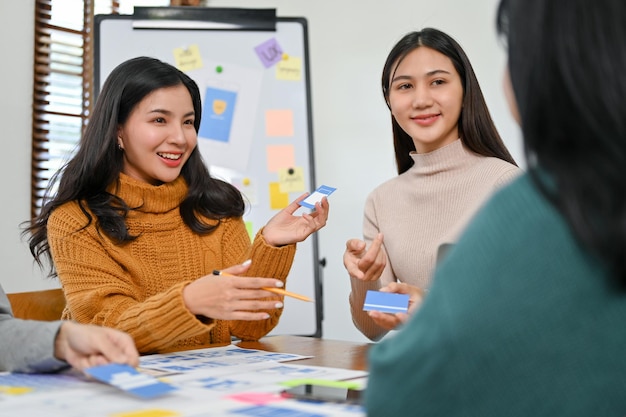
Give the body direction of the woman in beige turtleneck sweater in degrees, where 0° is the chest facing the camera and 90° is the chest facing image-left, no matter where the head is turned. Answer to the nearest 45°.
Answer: approximately 45°

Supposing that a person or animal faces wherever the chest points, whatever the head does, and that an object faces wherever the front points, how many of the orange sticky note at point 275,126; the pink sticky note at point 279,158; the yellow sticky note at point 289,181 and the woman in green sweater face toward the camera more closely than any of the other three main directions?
3

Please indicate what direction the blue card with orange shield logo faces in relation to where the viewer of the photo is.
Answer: facing the viewer

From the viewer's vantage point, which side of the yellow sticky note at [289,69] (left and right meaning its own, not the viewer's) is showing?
front

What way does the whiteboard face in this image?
toward the camera

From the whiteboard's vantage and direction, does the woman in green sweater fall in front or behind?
in front

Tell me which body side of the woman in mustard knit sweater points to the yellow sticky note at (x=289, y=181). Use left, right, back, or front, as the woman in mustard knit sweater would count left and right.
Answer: left

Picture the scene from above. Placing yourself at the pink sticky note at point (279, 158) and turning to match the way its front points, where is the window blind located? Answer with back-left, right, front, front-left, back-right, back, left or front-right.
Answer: right

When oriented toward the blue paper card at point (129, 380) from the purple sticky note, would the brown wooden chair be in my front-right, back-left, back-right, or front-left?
front-right

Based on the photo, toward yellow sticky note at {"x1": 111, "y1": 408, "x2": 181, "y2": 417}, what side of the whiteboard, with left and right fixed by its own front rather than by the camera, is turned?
front

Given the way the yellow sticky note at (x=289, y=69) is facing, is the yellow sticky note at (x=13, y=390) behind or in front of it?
in front

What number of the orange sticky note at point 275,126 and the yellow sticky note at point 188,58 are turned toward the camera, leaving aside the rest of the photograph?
2

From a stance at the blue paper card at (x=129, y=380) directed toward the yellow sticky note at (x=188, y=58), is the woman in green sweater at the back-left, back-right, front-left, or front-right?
back-right
